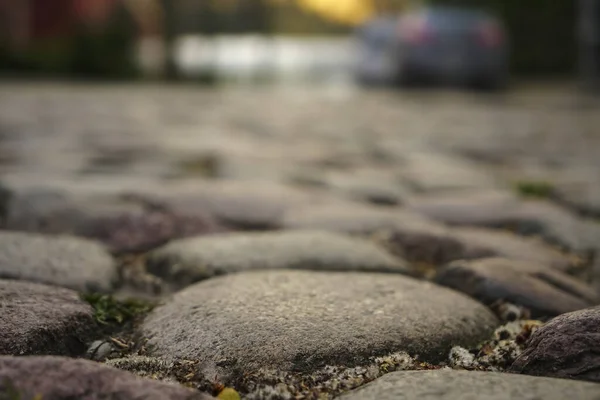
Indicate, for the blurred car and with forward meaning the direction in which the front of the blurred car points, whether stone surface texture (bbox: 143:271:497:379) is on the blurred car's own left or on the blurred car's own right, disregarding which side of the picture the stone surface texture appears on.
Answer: on the blurred car's own left

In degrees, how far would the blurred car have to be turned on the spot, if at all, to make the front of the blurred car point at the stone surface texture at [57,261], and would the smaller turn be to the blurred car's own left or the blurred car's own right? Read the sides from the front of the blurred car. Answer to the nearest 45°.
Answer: approximately 135° to the blurred car's own left

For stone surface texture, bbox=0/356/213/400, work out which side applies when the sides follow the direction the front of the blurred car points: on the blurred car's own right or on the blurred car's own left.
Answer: on the blurred car's own left

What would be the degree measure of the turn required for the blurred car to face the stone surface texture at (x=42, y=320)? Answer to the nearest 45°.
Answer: approximately 135° to its left

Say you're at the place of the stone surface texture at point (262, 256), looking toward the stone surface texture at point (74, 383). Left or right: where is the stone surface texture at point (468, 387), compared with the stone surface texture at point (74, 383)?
left

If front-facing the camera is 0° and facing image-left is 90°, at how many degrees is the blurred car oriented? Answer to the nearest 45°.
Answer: approximately 135°

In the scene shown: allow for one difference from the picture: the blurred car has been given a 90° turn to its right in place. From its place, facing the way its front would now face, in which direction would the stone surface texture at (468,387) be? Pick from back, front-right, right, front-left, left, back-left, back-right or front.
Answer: back-right

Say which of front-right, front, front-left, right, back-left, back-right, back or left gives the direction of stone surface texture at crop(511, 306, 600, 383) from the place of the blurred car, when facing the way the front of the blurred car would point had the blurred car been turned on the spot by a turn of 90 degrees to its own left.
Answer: front-left

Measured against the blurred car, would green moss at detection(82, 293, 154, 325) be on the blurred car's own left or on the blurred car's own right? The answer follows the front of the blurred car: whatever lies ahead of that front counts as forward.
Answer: on the blurred car's own left
